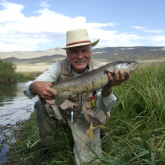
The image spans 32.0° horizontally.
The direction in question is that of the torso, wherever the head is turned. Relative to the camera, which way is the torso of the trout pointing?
to the viewer's right

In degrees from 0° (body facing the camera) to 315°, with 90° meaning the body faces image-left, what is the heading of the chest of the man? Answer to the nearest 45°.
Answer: approximately 0°
